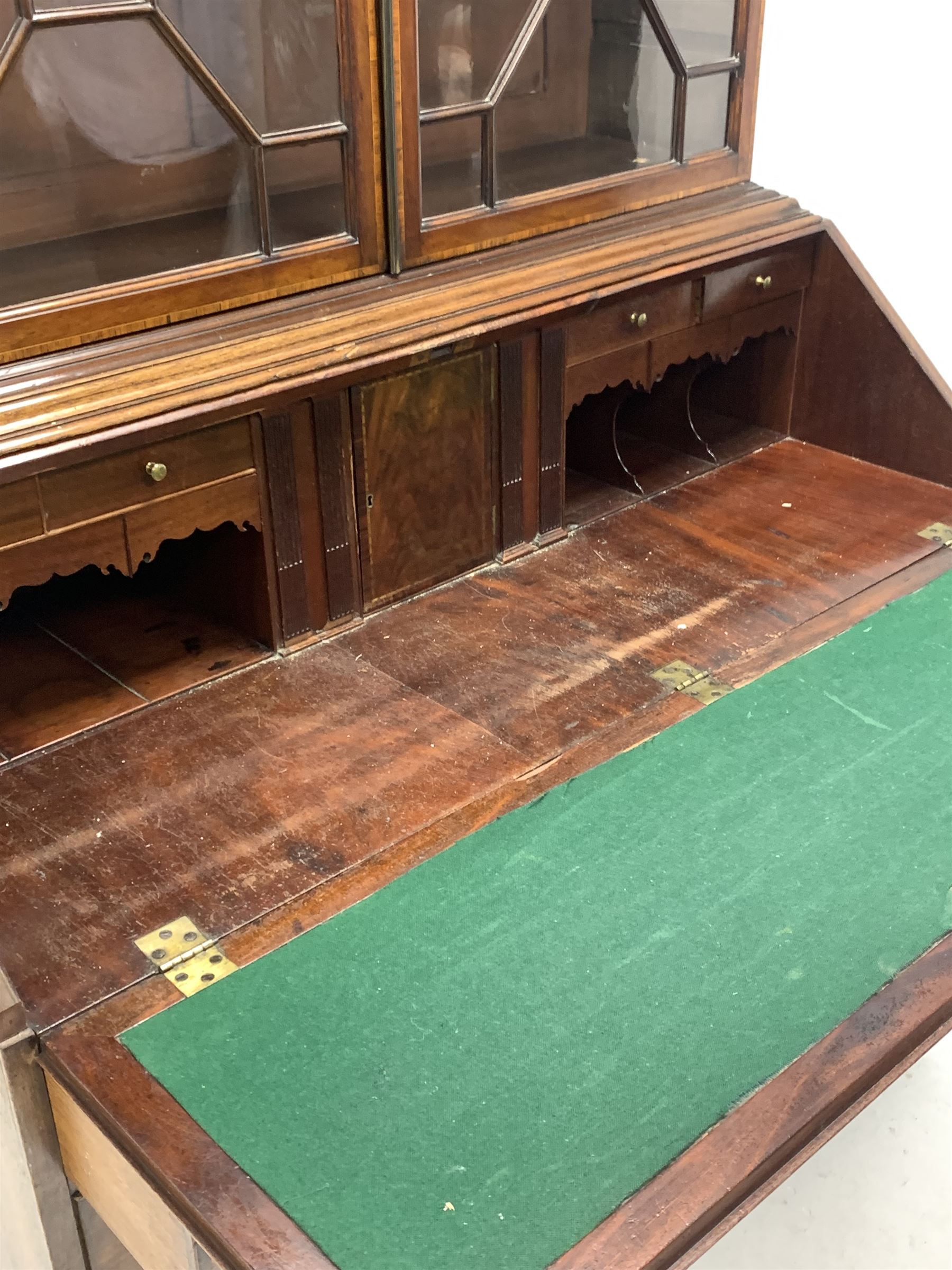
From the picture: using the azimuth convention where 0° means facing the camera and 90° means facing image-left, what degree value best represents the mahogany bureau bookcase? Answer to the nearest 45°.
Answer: approximately 315°
